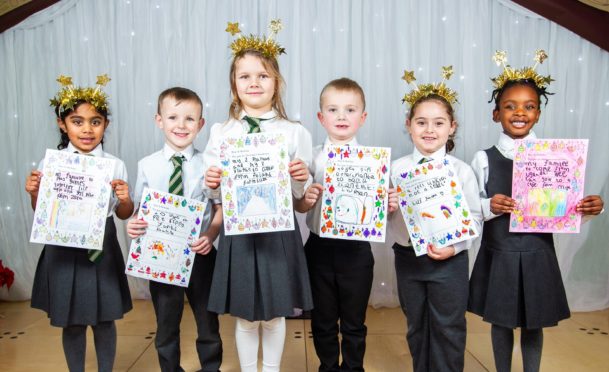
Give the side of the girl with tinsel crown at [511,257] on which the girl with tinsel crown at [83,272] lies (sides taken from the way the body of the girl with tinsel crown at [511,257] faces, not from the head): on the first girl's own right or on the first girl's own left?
on the first girl's own right

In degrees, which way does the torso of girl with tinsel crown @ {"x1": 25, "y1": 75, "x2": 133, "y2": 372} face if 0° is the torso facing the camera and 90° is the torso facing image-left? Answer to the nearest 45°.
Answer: approximately 0°

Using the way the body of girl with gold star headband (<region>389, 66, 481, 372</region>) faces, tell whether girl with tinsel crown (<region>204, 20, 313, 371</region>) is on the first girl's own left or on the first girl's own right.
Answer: on the first girl's own right

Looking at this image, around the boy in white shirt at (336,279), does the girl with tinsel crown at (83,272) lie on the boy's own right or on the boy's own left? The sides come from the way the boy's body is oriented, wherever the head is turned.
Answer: on the boy's own right

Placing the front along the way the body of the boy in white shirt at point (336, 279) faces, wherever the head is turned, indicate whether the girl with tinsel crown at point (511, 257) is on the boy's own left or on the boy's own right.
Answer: on the boy's own left
